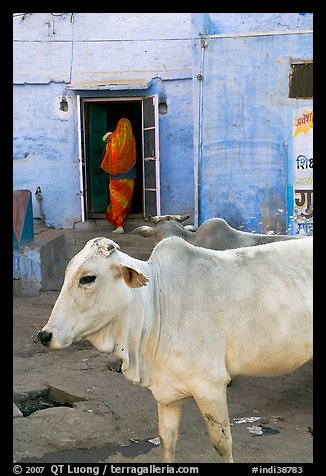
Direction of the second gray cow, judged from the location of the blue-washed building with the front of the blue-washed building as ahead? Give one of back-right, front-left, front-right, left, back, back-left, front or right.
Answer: front

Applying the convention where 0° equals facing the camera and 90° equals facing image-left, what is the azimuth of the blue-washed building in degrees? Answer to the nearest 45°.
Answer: approximately 0°

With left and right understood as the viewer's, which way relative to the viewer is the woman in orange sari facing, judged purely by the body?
facing away from the viewer and to the left of the viewer

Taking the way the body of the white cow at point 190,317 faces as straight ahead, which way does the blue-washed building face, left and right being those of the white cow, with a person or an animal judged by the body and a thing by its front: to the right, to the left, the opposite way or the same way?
to the left

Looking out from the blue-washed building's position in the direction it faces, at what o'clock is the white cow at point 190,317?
The white cow is roughly at 12 o'clock from the blue-washed building.

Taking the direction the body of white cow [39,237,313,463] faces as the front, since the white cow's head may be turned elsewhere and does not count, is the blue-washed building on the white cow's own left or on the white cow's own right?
on the white cow's own right

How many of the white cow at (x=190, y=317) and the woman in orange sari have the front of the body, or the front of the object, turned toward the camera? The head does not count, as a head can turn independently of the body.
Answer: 0

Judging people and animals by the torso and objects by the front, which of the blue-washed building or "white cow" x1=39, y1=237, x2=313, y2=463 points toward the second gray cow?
the blue-washed building

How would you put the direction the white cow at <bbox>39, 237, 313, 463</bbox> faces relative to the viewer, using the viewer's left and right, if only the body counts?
facing to the left of the viewer

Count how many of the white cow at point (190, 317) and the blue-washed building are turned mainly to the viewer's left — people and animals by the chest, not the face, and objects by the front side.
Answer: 1

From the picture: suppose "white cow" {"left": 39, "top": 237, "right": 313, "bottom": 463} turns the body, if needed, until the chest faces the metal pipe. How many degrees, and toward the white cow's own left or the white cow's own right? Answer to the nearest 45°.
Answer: approximately 90° to the white cow's own right

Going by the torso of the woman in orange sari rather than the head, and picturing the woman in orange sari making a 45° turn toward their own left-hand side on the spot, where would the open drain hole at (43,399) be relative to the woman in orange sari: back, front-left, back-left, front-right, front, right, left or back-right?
left
